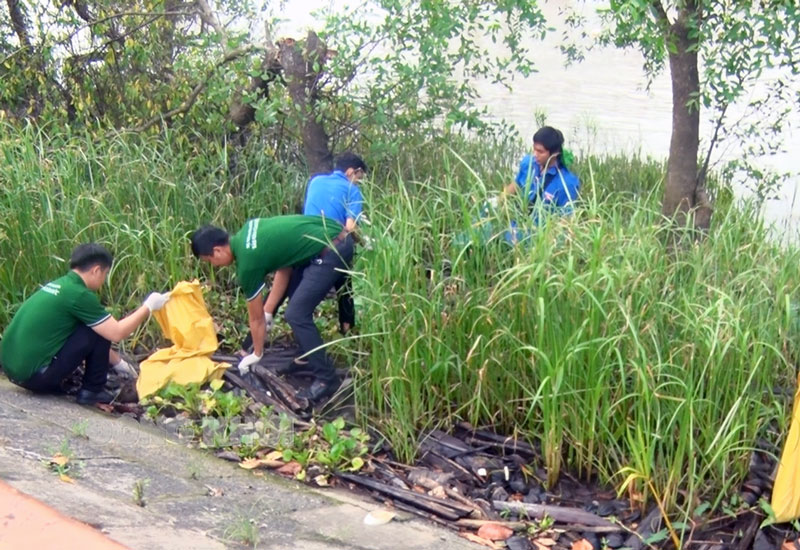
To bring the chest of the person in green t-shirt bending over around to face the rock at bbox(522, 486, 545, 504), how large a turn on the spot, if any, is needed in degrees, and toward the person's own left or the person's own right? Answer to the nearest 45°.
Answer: approximately 135° to the person's own left

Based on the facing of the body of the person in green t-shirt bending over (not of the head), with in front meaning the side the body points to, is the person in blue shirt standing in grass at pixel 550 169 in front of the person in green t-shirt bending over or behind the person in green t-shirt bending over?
behind

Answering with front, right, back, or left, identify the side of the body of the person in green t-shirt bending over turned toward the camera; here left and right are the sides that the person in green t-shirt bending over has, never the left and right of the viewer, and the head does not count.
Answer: left

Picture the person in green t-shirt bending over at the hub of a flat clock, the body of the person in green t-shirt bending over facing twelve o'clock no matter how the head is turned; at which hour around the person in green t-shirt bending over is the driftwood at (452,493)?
The driftwood is roughly at 8 o'clock from the person in green t-shirt bending over.

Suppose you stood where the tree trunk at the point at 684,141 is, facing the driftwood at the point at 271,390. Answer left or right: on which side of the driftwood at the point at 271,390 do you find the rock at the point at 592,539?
left

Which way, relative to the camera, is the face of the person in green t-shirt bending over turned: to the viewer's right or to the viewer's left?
to the viewer's left

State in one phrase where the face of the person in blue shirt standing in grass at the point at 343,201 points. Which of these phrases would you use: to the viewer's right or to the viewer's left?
to the viewer's right

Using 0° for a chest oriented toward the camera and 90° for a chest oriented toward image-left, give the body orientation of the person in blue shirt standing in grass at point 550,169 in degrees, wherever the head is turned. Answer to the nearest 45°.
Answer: approximately 45°
